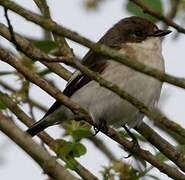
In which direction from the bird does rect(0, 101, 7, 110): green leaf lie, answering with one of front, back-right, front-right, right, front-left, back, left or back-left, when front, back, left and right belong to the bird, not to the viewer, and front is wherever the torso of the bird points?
back-right

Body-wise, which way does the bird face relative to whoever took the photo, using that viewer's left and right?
facing to the right of the viewer
